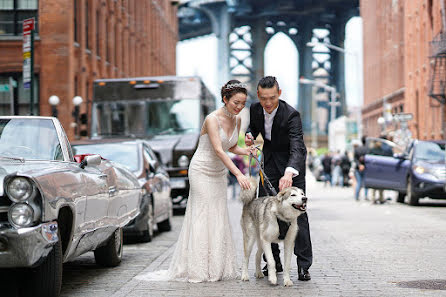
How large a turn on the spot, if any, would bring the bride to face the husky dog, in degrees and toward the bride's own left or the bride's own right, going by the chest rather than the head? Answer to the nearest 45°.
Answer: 0° — they already face it

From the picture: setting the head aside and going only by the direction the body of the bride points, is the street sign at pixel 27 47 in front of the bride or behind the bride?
behind

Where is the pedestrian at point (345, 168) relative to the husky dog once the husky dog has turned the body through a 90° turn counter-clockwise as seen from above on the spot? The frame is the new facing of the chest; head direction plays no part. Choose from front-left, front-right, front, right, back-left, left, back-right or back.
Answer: front-left

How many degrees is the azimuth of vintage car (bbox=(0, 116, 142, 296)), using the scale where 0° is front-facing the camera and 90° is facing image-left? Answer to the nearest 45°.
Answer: approximately 45°

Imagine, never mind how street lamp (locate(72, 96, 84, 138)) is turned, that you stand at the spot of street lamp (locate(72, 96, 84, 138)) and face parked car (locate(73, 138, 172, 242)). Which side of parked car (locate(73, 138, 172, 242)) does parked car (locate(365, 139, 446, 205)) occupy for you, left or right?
left
